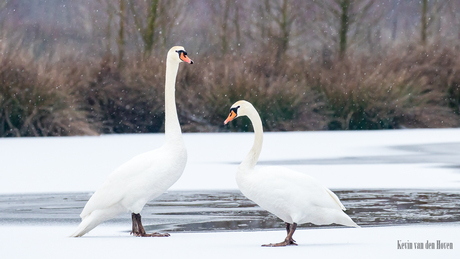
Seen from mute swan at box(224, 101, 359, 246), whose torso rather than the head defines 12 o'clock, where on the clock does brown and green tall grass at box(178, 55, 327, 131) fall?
The brown and green tall grass is roughly at 3 o'clock from the mute swan.

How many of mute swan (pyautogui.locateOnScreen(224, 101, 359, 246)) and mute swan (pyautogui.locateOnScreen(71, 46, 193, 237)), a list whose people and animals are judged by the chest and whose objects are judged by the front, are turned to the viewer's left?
1

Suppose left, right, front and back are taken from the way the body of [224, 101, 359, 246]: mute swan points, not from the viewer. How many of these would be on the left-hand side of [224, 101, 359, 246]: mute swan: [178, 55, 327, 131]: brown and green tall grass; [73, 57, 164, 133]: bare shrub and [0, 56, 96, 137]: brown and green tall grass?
0

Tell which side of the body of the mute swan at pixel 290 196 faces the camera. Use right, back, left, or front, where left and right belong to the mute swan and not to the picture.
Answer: left

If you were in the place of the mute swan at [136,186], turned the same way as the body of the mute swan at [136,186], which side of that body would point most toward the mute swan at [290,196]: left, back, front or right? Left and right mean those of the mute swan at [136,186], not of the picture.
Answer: front

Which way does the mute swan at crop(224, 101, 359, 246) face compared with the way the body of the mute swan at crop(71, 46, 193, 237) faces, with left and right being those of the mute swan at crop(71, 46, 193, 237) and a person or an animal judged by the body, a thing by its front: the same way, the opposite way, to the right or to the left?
the opposite way

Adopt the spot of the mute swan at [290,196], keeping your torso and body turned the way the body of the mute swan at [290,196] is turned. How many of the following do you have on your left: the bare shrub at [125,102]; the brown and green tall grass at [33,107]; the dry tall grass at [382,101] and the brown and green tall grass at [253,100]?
0

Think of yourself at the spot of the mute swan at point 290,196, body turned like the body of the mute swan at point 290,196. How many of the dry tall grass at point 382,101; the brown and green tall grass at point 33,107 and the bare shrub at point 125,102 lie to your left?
0

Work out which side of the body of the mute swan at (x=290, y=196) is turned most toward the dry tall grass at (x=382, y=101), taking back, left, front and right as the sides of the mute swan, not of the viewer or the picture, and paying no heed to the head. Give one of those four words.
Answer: right

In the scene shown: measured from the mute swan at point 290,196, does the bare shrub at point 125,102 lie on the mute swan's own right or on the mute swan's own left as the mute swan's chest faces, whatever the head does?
on the mute swan's own right

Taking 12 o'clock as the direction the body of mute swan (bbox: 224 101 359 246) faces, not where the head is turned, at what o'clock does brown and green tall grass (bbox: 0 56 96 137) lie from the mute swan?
The brown and green tall grass is roughly at 2 o'clock from the mute swan.

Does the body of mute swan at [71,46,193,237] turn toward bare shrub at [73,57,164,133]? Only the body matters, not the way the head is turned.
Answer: no

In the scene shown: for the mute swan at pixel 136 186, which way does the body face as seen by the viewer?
to the viewer's right

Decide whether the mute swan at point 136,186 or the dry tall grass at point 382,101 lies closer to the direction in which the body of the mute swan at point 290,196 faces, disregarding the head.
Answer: the mute swan

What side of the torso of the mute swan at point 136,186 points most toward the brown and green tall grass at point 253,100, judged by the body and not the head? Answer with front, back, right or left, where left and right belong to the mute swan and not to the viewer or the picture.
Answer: left
